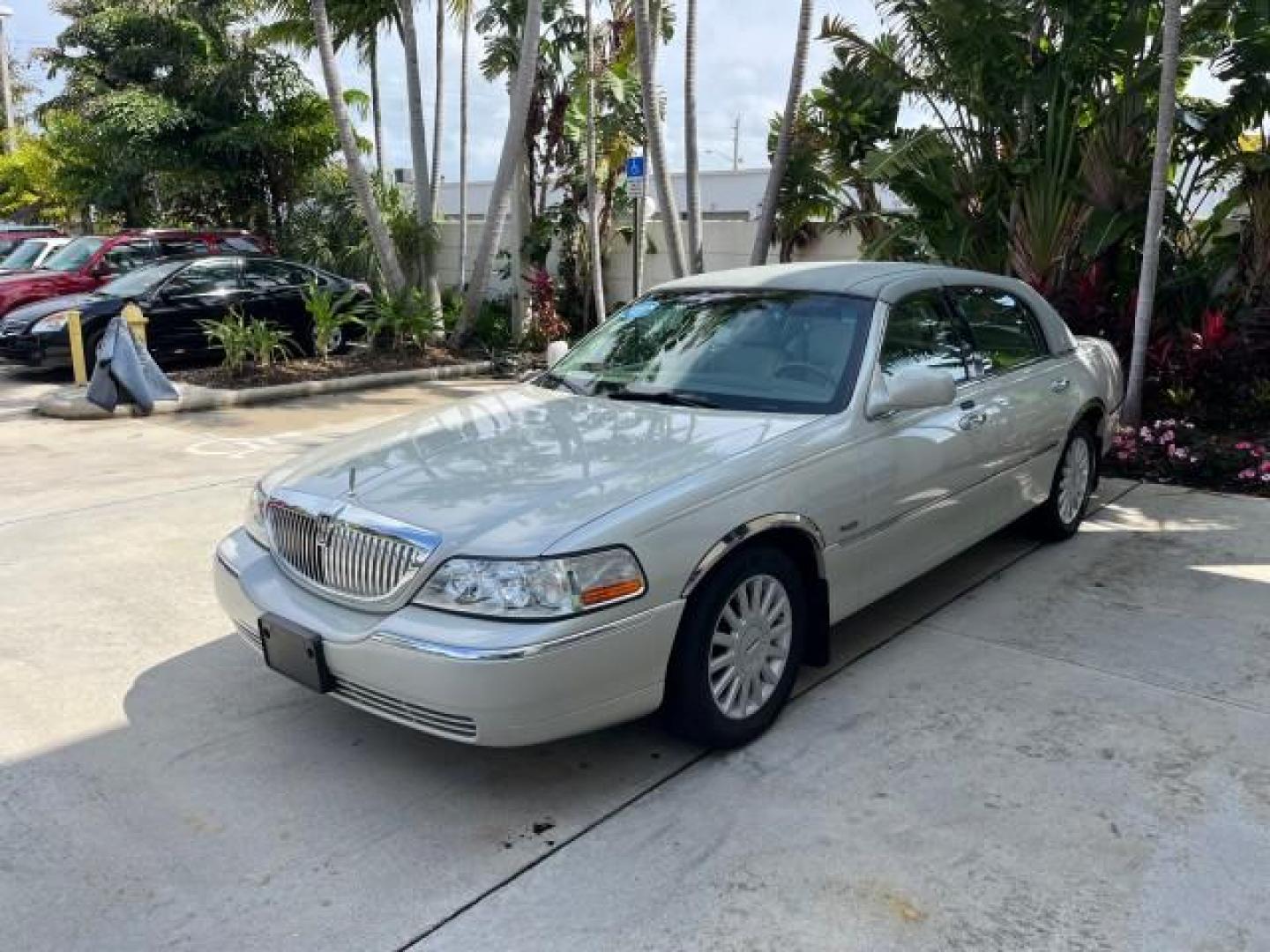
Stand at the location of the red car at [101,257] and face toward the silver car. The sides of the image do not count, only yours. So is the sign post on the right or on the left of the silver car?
left

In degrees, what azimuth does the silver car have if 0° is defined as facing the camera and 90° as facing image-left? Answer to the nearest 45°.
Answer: approximately 45°

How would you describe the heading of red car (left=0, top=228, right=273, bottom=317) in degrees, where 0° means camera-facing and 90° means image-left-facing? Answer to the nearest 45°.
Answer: approximately 45°

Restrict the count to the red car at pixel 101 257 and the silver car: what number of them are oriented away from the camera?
0

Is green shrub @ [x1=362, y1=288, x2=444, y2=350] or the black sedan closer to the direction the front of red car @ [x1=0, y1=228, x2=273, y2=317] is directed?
the black sedan

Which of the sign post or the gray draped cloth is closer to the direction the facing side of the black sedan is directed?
the gray draped cloth

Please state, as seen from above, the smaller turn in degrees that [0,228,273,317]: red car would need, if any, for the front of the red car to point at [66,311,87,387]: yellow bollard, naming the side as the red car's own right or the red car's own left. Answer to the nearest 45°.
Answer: approximately 45° to the red car's own left

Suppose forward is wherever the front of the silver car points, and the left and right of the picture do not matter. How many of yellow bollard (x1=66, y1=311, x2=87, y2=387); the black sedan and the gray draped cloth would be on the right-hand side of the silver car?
3

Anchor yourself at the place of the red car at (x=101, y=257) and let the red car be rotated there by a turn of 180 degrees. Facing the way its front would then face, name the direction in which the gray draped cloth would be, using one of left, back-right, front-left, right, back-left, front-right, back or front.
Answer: back-right

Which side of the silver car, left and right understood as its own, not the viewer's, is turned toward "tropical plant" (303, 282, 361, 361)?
right

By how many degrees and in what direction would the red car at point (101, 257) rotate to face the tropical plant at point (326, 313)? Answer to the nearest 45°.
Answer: approximately 90° to its left

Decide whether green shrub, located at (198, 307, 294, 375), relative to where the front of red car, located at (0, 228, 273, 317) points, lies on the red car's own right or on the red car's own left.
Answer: on the red car's own left
